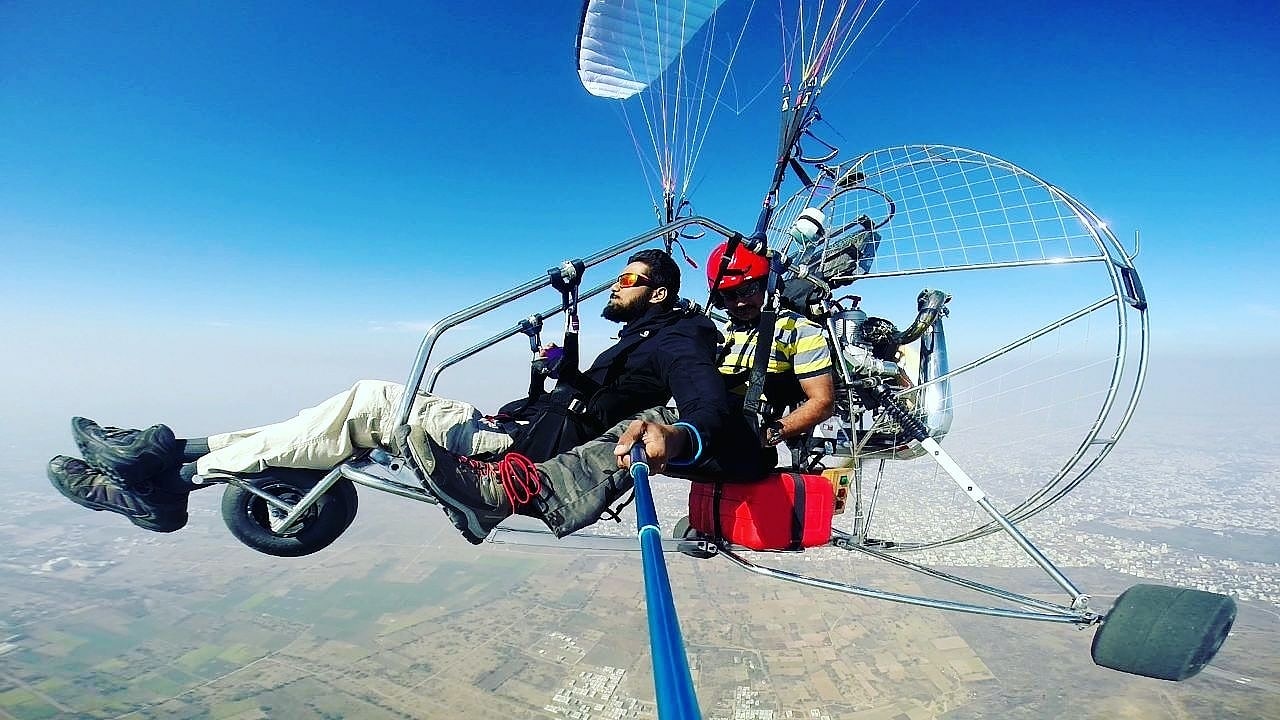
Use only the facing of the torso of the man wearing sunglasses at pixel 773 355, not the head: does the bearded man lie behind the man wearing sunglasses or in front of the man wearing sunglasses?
in front

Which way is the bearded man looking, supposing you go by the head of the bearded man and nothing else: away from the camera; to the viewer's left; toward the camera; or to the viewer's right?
to the viewer's left

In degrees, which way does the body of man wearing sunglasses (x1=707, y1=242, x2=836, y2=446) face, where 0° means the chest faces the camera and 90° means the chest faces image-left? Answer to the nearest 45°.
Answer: approximately 45°

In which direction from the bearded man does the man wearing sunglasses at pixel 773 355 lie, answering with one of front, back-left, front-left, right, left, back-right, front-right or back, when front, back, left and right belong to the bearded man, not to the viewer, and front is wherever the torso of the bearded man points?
back

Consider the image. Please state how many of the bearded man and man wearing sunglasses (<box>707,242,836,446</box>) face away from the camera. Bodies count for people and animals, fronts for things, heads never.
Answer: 0

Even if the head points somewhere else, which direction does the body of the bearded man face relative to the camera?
to the viewer's left
